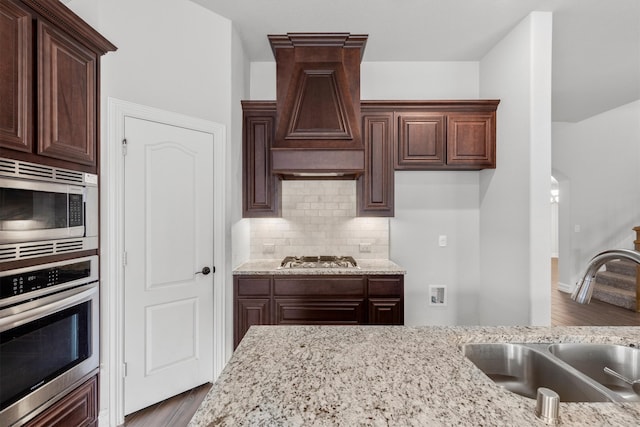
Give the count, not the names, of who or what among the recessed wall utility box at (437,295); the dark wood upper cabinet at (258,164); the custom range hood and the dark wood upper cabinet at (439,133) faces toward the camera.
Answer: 4

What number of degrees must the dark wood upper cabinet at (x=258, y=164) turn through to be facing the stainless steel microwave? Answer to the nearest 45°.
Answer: approximately 45° to its right

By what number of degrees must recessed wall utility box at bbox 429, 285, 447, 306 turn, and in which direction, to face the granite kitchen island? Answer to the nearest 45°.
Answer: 0° — it already faces it

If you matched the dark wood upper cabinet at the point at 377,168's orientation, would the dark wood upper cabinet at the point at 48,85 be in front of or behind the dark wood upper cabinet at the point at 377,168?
in front

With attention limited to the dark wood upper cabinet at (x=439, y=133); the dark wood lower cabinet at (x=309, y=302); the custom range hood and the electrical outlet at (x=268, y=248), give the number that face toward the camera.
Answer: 4

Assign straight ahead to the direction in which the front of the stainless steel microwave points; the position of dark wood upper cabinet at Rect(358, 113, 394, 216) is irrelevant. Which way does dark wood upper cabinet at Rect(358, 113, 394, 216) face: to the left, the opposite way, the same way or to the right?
to the right

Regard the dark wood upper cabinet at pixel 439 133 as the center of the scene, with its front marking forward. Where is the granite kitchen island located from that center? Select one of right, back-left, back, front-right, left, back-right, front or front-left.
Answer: front

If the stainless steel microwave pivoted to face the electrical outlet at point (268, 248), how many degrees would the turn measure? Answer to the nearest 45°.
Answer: approximately 90° to its left

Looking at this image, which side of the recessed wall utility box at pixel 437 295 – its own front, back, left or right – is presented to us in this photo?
front

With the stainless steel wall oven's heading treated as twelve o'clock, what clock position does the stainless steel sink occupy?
The stainless steel sink is roughly at 12 o'clock from the stainless steel wall oven.

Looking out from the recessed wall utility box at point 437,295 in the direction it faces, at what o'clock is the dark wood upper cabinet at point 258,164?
The dark wood upper cabinet is roughly at 2 o'clock from the recessed wall utility box.

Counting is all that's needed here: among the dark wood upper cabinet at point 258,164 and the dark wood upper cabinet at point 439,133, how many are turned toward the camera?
2

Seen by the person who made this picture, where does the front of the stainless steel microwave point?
facing the viewer and to the right of the viewer

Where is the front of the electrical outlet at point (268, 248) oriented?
toward the camera
